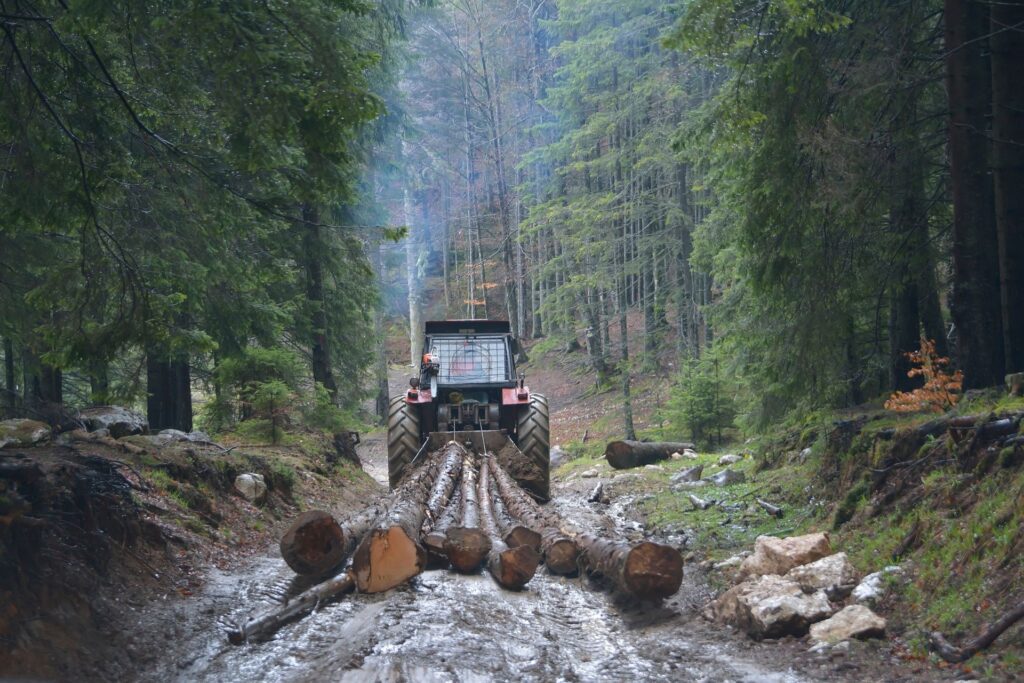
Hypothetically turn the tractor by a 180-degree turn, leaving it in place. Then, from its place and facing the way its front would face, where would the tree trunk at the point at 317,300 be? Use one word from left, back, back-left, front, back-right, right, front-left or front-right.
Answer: back-right

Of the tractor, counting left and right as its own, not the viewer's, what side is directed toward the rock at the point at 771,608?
back

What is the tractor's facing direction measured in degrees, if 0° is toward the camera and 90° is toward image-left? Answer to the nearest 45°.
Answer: approximately 180°

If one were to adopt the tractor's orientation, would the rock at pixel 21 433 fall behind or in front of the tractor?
behind

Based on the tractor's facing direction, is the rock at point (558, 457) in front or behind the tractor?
in front

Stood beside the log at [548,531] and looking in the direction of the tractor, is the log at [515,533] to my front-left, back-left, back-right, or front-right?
back-left

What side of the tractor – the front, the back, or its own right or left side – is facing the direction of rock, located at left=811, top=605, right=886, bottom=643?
back

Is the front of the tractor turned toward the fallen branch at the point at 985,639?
no

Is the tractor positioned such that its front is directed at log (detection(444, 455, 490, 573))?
no

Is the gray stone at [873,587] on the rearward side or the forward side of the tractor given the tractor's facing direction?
on the rearward side

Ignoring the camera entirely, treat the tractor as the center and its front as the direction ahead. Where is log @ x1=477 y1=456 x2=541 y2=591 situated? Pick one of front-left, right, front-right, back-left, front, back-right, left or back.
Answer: back

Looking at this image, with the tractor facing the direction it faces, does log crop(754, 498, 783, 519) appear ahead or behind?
behind

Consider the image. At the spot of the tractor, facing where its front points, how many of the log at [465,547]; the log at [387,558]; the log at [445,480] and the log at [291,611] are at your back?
4

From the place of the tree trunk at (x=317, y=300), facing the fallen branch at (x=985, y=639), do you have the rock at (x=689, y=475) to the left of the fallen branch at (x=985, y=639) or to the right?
left

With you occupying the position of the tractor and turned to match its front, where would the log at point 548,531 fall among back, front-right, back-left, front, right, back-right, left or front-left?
back

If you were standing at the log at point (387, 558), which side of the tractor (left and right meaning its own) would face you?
back

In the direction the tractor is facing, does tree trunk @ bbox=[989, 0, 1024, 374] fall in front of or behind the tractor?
behind

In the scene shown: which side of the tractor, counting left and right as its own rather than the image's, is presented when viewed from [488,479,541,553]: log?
back

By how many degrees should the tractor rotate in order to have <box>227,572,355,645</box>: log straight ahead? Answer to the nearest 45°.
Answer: approximately 180°
